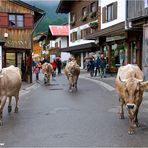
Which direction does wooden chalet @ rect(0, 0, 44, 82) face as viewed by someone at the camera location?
facing the viewer

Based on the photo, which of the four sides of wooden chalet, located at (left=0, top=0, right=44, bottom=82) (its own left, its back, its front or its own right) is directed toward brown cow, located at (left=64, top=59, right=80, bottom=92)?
front

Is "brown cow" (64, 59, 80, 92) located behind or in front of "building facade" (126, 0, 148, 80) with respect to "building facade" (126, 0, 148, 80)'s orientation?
in front

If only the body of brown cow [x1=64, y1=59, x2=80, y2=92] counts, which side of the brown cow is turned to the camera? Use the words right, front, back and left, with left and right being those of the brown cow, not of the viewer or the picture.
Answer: front

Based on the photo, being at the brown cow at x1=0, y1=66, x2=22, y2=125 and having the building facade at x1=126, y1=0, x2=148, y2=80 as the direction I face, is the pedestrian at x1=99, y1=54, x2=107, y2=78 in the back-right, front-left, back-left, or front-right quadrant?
front-left

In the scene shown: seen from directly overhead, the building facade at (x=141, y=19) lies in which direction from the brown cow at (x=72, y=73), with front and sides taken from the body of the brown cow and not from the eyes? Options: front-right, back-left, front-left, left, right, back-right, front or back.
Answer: left
